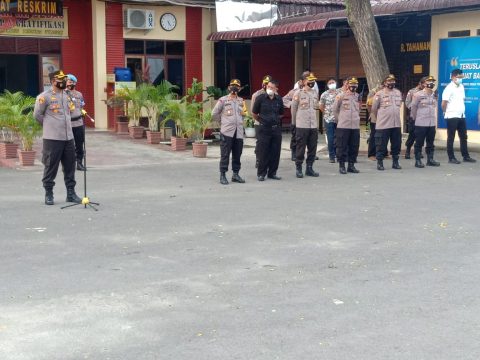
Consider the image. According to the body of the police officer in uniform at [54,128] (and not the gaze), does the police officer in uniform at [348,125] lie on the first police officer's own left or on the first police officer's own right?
on the first police officer's own left

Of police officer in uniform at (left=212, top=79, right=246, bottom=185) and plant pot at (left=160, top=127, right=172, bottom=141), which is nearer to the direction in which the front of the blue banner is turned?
the police officer in uniform

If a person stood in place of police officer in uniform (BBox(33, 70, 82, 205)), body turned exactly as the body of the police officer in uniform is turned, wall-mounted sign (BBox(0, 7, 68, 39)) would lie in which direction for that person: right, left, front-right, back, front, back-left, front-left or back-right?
back-left

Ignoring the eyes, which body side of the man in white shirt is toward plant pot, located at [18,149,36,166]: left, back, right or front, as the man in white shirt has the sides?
right

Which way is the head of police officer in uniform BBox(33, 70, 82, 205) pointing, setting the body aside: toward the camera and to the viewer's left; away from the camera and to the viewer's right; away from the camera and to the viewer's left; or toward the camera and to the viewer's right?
toward the camera and to the viewer's right

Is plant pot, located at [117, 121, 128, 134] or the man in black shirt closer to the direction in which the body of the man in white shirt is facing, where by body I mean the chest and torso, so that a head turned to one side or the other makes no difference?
the man in black shirt

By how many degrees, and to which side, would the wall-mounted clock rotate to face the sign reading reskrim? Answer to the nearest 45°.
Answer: approximately 45° to its right

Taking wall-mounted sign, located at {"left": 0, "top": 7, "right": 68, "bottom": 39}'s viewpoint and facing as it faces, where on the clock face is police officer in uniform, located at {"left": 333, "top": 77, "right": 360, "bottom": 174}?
The police officer in uniform is roughly at 11 o'clock from the wall-mounted sign.

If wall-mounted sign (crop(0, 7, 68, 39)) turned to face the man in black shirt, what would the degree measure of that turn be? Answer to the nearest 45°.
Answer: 0° — it already faces them

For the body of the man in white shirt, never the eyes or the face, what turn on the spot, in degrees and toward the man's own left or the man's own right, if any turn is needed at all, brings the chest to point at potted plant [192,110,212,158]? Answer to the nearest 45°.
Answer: approximately 135° to the man's own right
